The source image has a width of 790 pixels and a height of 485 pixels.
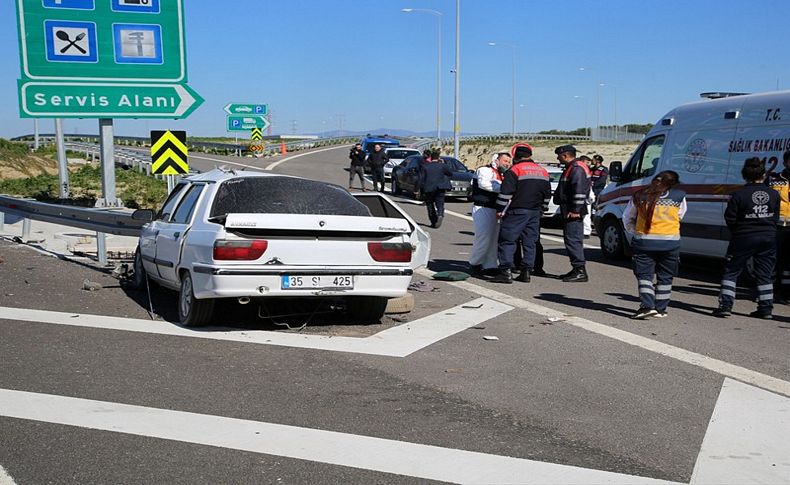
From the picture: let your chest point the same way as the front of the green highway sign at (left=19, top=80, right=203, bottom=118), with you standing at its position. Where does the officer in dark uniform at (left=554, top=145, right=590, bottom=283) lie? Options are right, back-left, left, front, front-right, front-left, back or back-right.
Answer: front-left

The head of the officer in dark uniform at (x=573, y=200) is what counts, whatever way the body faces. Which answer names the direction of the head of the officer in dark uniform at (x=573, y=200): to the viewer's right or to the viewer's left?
to the viewer's left

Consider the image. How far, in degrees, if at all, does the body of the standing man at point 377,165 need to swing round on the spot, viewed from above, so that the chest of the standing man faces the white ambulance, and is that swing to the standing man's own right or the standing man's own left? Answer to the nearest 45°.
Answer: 0° — they already face it

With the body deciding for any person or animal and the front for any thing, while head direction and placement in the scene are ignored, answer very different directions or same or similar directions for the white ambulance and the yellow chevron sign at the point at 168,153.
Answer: very different directions

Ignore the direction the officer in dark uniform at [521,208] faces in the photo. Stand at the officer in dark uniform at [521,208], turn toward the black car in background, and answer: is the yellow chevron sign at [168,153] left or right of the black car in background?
left

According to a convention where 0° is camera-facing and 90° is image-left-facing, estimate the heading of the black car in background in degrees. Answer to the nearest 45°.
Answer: approximately 315°

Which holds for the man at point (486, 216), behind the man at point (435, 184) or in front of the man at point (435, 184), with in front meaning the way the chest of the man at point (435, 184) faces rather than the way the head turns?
behind

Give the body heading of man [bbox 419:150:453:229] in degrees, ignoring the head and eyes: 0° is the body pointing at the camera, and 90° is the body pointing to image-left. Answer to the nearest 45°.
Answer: approximately 180°

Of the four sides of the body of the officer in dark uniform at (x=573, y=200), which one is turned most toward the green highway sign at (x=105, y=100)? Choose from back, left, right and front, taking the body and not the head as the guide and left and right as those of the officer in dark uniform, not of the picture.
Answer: front

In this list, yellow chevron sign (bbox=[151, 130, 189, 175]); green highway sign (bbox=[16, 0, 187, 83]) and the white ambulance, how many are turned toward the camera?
2
